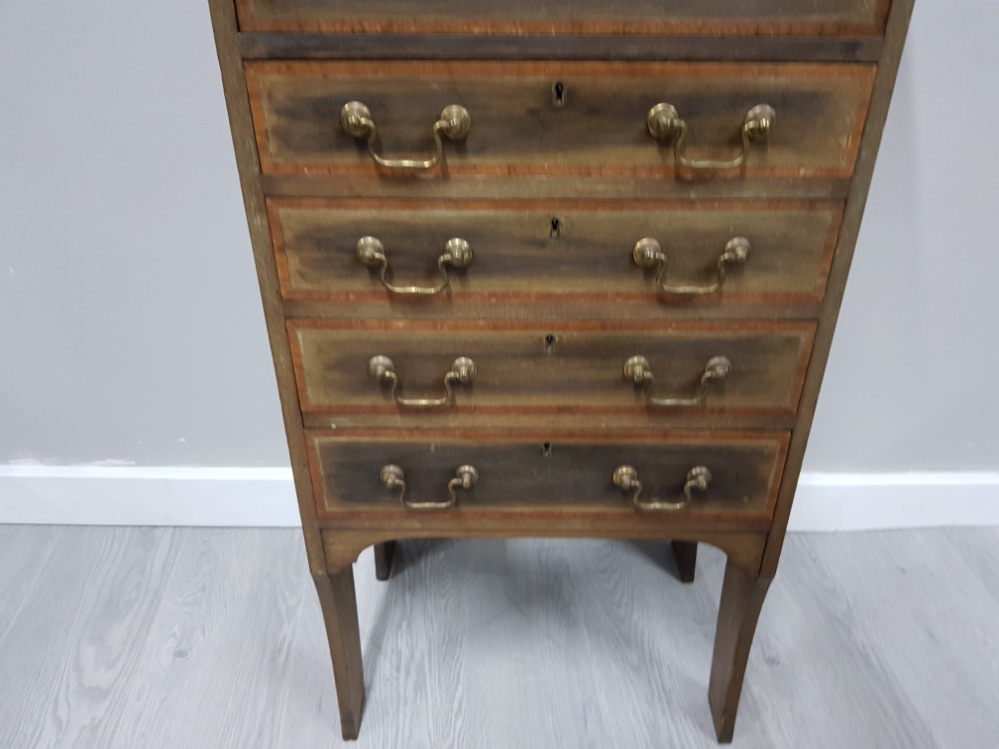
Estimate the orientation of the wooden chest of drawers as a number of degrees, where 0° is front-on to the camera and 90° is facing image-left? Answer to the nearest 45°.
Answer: approximately 0°
